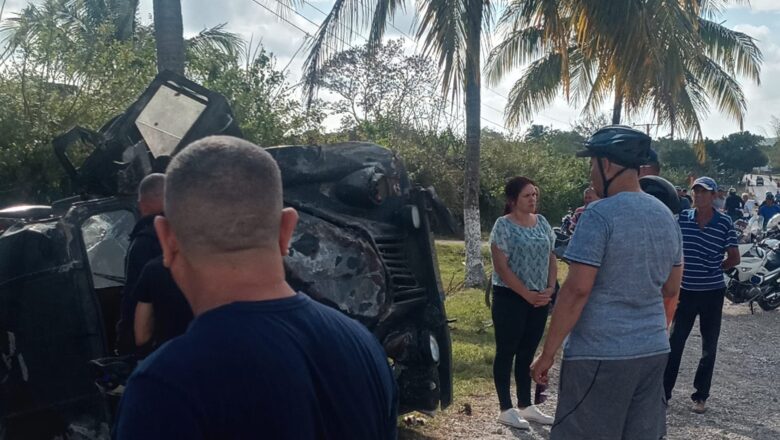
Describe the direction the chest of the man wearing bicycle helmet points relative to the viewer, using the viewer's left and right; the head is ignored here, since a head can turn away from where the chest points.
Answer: facing away from the viewer and to the left of the viewer

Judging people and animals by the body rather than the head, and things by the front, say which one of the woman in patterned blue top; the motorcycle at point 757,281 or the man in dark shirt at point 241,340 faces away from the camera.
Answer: the man in dark shirt

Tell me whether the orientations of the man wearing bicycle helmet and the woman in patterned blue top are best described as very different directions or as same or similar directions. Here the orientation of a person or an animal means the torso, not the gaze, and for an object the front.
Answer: very different directions

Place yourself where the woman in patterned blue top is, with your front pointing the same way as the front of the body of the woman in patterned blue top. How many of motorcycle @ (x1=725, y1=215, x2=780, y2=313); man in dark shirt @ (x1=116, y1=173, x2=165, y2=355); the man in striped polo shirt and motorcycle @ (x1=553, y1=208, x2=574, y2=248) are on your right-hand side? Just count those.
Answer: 1

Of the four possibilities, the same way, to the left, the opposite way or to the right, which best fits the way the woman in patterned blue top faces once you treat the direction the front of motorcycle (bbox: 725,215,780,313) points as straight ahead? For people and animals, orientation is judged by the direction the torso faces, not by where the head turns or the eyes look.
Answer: to the left

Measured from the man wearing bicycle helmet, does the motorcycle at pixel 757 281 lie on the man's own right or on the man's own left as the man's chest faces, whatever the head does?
on the man's own right

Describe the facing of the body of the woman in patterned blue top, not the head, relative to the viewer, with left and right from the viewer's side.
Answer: facing the viewer and to the right of the viewer

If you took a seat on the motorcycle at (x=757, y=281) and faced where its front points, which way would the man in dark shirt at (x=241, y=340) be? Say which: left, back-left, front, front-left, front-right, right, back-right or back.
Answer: front-left

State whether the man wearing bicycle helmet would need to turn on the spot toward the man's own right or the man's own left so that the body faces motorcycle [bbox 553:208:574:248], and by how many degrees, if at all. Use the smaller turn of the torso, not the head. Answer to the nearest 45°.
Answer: approximately 45° to the man's own right

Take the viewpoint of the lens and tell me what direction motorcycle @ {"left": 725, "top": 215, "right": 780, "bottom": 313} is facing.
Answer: facing the viewer and to the left of the viewer

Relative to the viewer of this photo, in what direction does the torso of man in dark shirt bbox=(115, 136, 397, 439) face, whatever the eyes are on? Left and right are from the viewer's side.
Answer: facing away from the viewer

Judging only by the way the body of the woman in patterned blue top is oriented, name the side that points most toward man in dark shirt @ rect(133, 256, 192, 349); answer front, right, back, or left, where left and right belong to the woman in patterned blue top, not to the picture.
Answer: right

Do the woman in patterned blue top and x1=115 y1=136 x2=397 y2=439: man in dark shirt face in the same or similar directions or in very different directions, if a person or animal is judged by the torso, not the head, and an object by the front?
very different directions

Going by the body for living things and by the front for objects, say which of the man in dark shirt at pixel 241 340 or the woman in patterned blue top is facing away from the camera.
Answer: the man in dark shirt

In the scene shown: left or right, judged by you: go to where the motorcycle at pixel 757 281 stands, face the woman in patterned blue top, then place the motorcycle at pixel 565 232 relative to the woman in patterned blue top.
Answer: right

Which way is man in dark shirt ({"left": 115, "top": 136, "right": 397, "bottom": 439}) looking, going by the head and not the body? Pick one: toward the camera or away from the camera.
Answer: away from the camera
